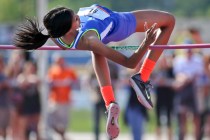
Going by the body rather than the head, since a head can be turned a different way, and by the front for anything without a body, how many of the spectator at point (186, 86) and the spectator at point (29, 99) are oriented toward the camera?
2

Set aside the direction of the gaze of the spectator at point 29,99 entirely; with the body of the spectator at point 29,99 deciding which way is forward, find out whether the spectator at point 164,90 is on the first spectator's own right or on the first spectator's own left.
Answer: on the first spectator's own left

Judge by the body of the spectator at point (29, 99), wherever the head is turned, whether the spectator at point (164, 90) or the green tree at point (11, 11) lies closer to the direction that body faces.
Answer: the spectator

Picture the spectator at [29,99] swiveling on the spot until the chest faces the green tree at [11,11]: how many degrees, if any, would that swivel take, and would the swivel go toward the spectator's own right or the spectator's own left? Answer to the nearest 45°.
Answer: approximately 180°

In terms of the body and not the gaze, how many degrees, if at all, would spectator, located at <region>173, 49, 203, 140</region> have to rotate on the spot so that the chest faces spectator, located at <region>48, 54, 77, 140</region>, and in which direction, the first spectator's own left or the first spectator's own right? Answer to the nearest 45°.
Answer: approximately 90° to the first spectator's own right

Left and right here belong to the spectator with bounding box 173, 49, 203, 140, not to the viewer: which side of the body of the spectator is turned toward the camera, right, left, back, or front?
front

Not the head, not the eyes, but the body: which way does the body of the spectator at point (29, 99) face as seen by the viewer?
toward the camera
